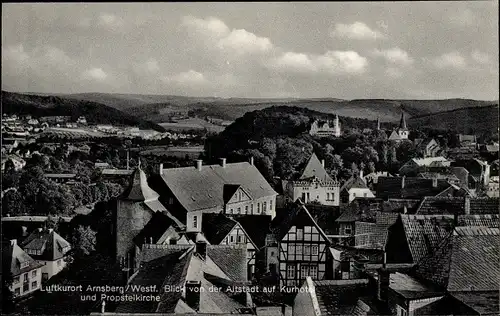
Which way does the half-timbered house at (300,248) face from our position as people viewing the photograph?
facing the viewer
